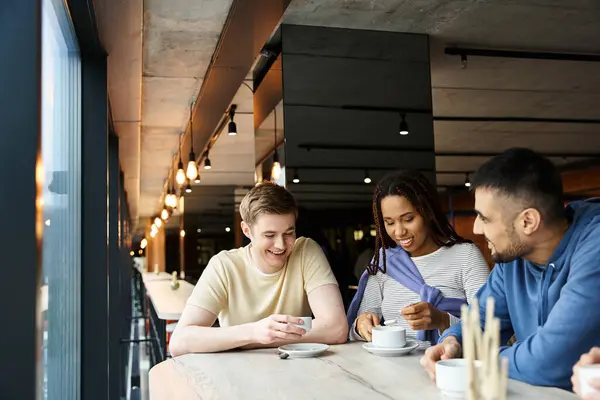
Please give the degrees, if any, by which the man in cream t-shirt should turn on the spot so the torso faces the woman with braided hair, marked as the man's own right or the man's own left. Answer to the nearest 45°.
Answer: approximately 90° to the man's own left

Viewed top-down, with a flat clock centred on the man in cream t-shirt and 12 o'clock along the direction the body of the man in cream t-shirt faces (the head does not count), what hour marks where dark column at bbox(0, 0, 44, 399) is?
The dark column is roughly at 1 o'clock from the man in cream t-shirt.

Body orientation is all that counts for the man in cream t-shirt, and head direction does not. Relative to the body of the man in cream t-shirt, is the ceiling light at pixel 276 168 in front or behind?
behind

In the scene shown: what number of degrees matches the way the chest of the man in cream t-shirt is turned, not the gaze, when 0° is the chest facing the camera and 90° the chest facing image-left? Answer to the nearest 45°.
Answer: approximately 0°

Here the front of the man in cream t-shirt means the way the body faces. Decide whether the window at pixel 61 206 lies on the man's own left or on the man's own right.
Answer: on the man's own right

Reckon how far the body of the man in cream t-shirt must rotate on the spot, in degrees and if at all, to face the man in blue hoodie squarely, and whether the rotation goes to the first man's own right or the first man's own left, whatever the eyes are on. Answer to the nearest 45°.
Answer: approximately 45° to the first man's own left

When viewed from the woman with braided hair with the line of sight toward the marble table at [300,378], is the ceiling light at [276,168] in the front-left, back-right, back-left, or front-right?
back-right

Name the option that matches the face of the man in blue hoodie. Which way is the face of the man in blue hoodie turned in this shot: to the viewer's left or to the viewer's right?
to the viewer's left

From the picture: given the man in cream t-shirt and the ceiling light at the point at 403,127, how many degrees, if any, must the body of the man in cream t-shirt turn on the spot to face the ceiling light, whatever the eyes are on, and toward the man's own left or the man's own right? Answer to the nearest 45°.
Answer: approximately 135° to the man's own left
